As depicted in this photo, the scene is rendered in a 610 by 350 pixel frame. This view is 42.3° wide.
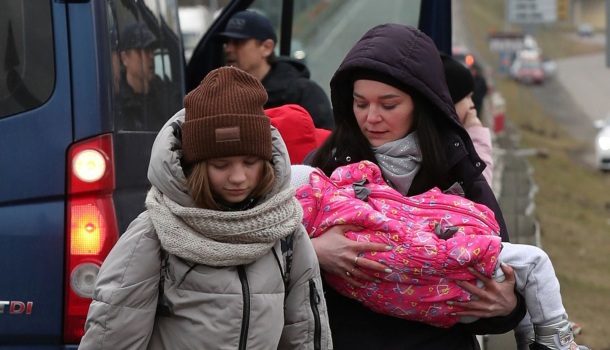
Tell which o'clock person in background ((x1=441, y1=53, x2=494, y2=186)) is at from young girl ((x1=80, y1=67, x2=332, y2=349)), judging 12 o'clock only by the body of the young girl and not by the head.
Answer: The person in background is roughly at 7 o'clock from the young girl.

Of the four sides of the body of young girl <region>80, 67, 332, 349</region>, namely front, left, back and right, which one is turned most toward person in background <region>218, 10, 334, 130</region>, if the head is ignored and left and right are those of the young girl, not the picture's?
back

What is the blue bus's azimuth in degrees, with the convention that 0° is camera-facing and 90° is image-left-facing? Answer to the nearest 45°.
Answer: approximately 225°

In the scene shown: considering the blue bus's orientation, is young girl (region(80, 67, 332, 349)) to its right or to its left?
on its right

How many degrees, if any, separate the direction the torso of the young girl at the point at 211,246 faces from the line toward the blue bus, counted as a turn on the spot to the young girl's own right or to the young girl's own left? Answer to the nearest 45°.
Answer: approximately 135° to the young girl's own right
